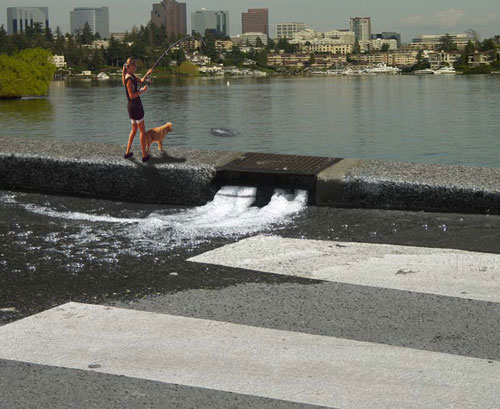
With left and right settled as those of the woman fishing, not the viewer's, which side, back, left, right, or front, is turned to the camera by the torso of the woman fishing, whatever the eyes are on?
right
